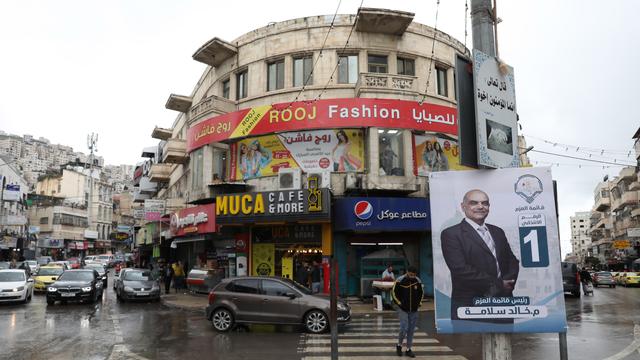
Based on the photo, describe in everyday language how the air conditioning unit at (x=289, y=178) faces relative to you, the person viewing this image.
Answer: facing the viewer

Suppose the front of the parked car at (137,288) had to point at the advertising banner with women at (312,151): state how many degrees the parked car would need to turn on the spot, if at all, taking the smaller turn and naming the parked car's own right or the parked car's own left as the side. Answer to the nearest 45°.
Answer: approximately 90° to the parked car's own left

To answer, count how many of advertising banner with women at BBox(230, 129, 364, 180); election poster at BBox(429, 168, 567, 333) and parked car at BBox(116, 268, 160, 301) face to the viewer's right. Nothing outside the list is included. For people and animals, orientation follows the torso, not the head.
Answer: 0

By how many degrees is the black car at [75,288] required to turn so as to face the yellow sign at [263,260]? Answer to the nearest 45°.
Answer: approximately 135° to its left

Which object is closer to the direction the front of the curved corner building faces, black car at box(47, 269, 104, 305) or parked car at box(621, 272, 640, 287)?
the black car

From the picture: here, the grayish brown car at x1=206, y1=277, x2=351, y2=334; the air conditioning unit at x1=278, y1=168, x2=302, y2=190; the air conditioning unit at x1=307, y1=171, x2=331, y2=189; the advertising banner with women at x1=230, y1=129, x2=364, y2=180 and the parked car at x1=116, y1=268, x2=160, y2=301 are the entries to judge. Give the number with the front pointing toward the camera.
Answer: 4

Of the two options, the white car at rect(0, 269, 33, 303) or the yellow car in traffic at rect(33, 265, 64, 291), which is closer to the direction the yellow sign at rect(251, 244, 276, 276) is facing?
the white car

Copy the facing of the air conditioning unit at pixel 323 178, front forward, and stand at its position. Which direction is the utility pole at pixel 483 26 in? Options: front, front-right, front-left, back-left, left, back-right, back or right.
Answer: front

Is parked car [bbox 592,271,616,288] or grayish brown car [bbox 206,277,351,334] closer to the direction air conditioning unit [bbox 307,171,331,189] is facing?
the grayish brown car

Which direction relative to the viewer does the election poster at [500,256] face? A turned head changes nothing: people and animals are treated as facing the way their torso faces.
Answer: toward the camera

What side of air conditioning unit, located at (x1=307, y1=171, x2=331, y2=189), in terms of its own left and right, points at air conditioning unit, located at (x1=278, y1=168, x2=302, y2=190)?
right
